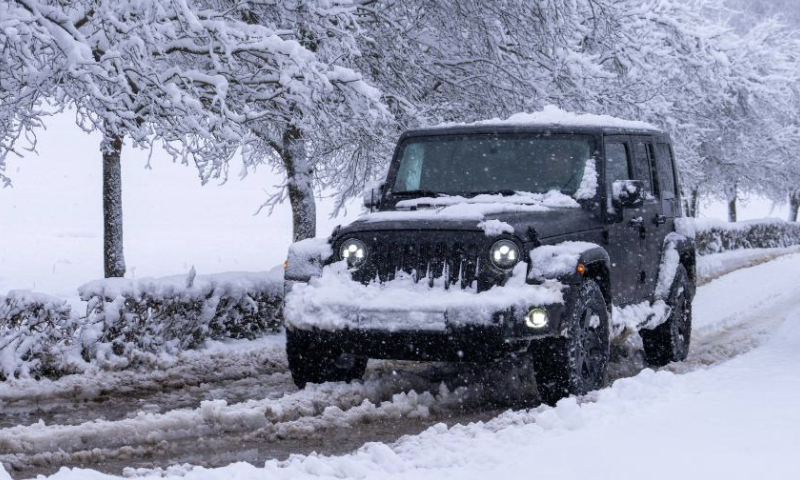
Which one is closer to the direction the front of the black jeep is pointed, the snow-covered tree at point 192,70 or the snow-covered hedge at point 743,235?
the snow-covered tree

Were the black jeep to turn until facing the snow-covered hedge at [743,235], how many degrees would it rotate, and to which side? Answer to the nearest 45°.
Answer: approximately 135° to its right

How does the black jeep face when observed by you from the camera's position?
facing the viewer and to the left of the viewer

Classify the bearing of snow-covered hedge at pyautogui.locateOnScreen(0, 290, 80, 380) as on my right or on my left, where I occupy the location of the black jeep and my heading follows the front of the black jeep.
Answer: on my right

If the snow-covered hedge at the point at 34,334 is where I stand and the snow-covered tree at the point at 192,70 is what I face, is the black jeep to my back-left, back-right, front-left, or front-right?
front-right

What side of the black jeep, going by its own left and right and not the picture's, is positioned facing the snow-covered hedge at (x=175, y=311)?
right
